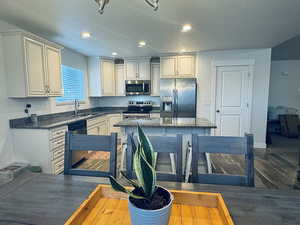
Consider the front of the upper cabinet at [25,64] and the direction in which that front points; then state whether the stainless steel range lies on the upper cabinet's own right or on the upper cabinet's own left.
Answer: on the upper cabinet's own left

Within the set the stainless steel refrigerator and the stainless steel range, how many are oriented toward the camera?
2

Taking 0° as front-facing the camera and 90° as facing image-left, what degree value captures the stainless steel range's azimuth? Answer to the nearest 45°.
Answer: approximately 0°

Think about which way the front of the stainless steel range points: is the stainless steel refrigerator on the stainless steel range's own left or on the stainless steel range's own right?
on the stainless steel range's own left

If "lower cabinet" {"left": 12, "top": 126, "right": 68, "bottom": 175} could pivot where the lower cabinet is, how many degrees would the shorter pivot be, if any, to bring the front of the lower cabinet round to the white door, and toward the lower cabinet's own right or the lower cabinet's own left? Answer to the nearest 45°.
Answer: approximately 45° to the lower cabinet's own left

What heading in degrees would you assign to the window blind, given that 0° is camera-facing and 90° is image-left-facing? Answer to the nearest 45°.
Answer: approximately 315°

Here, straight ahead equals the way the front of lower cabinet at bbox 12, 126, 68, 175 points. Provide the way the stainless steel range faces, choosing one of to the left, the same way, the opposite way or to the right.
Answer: to the right

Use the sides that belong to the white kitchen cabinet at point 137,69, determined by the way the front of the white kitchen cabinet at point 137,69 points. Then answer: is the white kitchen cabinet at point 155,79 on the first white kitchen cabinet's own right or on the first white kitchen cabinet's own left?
on the first white kitchen cabinet's own left

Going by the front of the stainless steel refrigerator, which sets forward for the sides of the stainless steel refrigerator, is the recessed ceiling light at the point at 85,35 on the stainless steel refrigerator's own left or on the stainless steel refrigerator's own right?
on the stainless steel refrigerator's own right

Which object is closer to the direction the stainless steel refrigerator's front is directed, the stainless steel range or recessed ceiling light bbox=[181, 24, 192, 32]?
the recessed ceiling light
